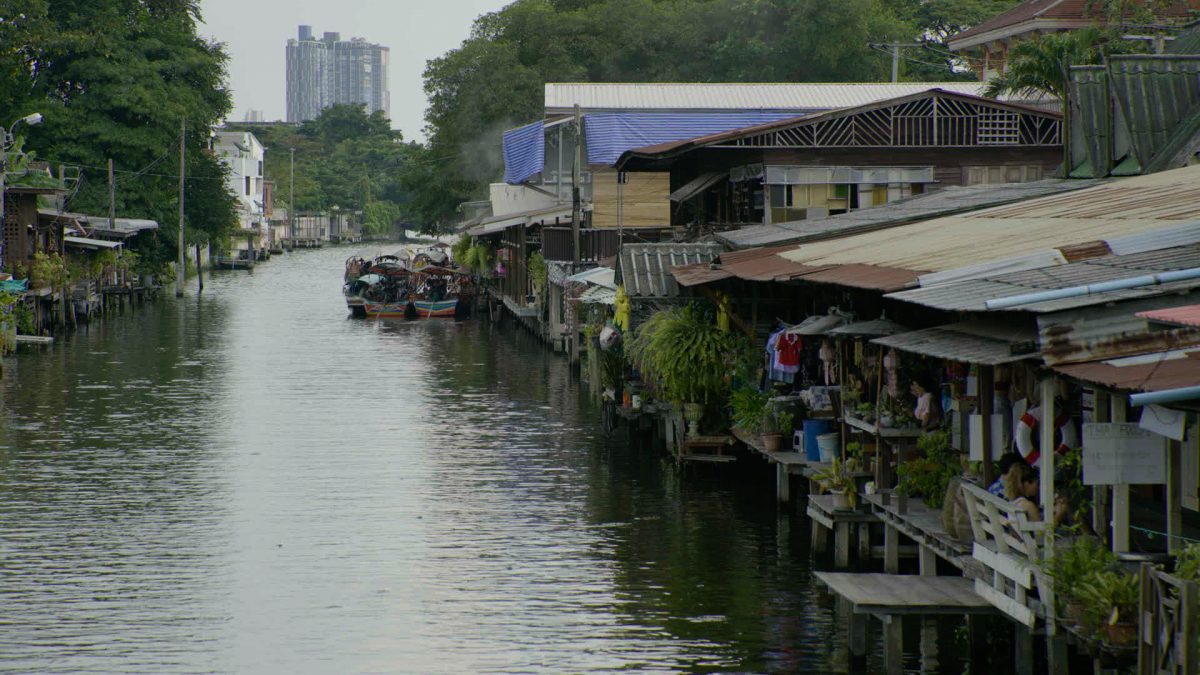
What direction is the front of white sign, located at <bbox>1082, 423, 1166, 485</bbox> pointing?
toward the camera

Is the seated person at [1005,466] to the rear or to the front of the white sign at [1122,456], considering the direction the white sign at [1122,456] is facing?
to the rear

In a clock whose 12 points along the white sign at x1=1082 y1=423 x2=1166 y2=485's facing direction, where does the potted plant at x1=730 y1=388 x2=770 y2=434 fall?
The potted plant is roughly at 5 o'clock from the white sign.

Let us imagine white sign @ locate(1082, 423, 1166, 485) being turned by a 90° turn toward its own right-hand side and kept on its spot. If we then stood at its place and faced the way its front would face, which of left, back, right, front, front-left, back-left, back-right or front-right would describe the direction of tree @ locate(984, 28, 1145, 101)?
right

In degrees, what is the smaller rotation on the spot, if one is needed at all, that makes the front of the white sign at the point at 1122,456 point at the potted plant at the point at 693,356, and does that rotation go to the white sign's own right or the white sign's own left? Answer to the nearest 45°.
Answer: approximately 135° to the white sign's own right

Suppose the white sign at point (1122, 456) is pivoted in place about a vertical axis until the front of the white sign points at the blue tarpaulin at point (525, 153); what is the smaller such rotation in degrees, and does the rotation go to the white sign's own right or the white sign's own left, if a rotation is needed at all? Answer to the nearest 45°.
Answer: approximately 135° to the white sign's own right
